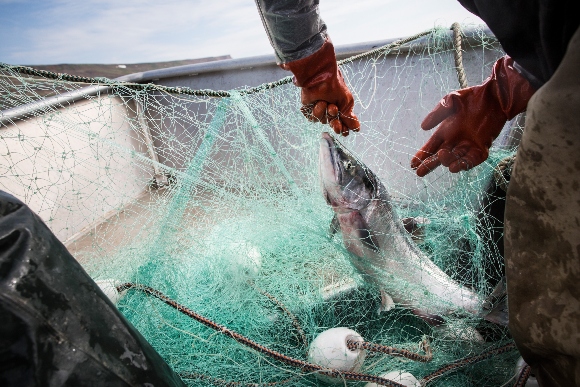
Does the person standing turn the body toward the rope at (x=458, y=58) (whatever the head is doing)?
no

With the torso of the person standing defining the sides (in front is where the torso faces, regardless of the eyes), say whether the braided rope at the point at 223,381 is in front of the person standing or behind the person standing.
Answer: in front

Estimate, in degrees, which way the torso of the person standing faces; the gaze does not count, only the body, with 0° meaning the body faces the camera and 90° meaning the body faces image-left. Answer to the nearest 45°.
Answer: approximately 90°
